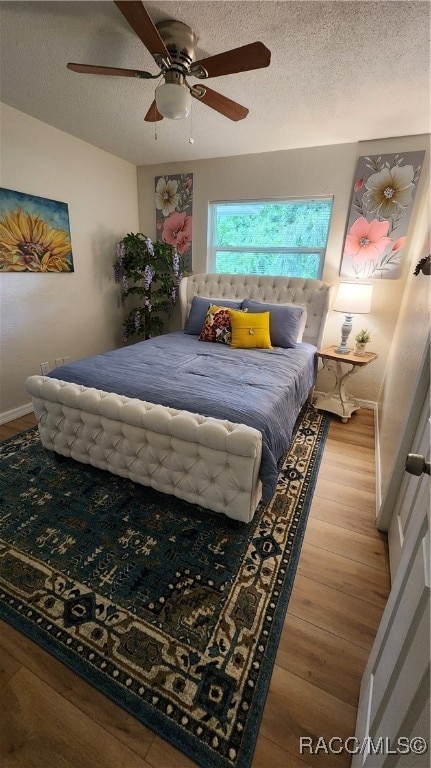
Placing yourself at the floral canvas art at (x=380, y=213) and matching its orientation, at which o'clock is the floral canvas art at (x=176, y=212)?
the floral canvas art at (x=176, y=212) is roughly at 3 o'clock from the floral canvas art at (x=380, y=213).

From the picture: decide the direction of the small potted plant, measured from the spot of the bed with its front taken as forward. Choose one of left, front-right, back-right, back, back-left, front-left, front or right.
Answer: back

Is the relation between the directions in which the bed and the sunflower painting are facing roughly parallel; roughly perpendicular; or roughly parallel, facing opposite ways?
roughly perpendicular

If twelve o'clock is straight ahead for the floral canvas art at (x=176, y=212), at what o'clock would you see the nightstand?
The nightstand is roughly at 9 o'clock from the floral canvas art.

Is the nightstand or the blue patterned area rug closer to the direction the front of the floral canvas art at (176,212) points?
the blue patterned area rug

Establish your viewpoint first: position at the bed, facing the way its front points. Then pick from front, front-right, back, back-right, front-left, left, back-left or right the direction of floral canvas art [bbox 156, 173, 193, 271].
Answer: back-right

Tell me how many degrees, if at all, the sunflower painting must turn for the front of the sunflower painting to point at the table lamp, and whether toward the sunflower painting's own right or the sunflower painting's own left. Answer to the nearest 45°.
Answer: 0° — it already faces it

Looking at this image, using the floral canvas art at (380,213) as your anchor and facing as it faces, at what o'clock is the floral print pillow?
The floral print pillow is roughly at 2 o'clock from the floral canvas art.

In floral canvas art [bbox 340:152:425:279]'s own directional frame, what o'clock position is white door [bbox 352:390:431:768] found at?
The white door is roughly at 12 o'clock from the floral canvas art.

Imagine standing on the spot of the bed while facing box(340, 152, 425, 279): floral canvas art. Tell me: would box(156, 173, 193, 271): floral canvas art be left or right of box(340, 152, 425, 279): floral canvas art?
left

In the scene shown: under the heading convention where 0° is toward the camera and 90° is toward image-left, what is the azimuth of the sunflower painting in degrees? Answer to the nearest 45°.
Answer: approximately 315°

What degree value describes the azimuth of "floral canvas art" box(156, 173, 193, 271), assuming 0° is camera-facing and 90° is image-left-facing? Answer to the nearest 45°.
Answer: approximately 45°

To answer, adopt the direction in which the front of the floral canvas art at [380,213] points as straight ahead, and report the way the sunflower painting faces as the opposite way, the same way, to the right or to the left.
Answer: to the left

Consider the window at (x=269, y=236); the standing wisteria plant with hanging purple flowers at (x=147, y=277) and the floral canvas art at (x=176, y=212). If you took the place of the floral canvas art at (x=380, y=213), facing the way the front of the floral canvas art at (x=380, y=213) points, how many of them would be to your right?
3
